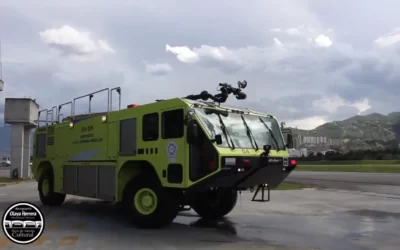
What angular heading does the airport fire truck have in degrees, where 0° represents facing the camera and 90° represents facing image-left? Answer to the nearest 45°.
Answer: approximately 315°
